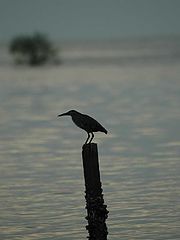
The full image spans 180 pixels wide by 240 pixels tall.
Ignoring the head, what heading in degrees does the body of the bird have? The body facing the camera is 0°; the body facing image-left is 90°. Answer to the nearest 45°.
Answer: approximately 90°
